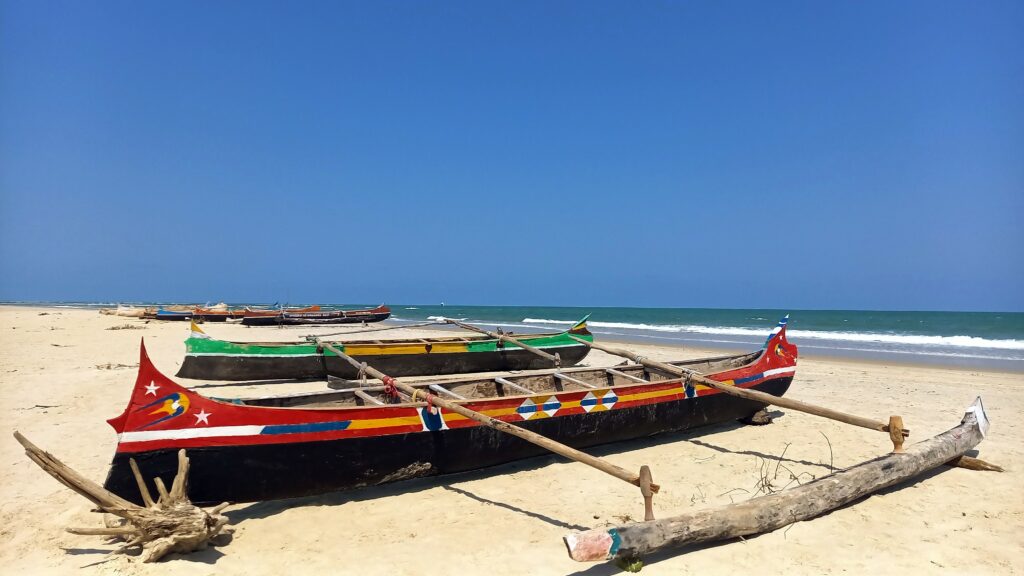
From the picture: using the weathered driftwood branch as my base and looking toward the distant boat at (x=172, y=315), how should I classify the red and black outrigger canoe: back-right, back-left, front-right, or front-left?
front-right

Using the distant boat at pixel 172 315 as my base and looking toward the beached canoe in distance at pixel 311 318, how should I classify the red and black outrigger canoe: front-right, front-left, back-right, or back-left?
front-right

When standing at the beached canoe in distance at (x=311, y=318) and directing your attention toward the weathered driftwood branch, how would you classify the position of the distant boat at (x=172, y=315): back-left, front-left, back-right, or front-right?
back-right
